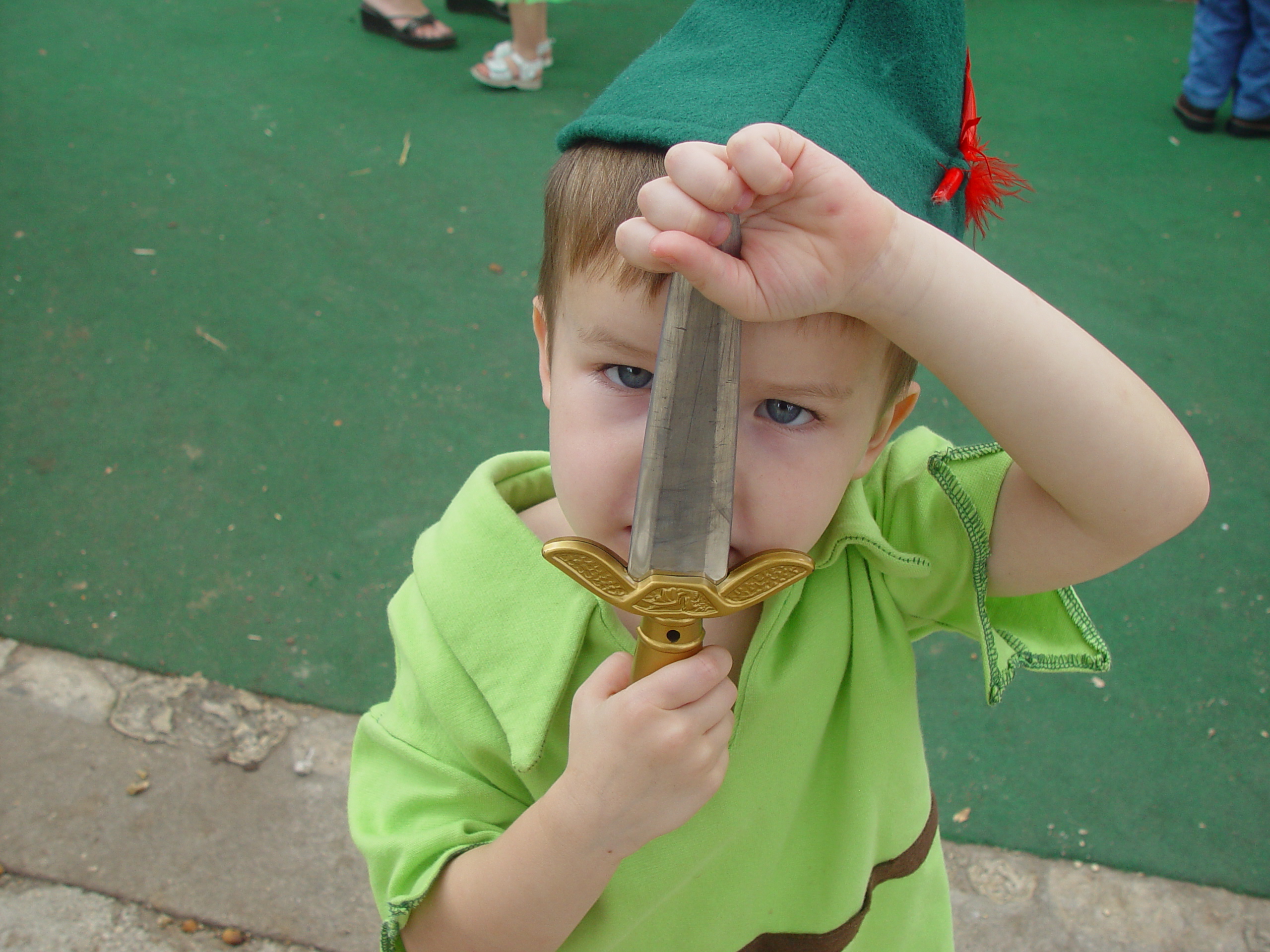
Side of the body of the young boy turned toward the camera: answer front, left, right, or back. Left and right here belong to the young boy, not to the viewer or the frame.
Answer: front

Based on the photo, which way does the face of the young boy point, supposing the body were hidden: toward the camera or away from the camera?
toward the camera
